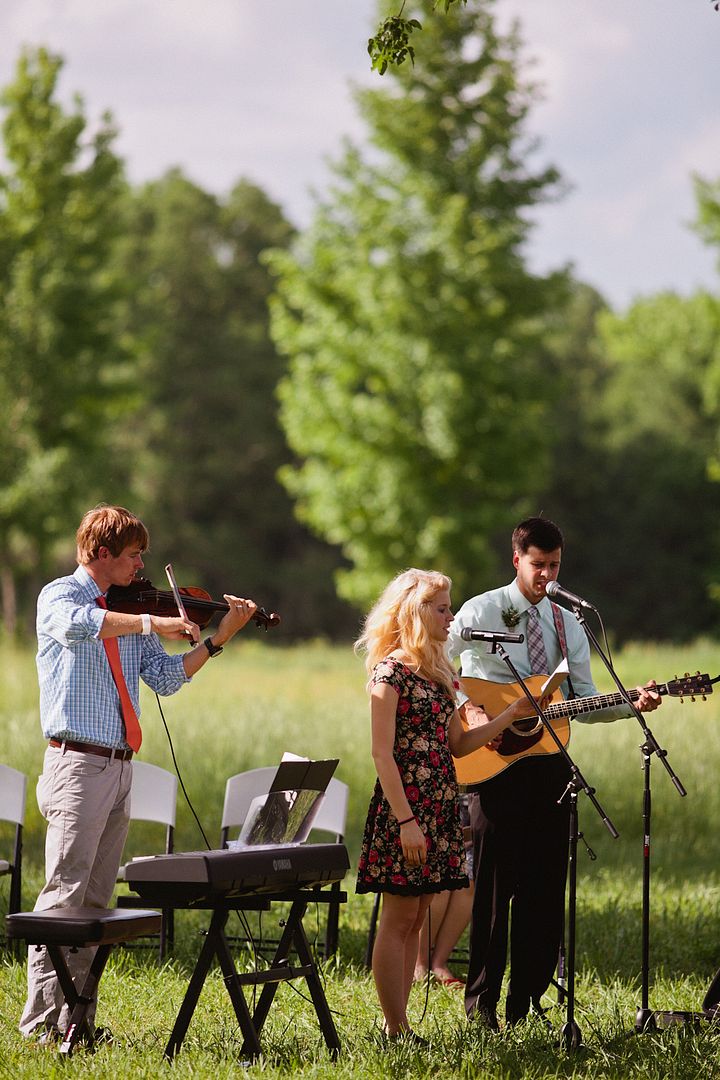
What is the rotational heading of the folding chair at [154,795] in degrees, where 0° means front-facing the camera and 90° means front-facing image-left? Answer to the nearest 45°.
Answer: approximately 45°

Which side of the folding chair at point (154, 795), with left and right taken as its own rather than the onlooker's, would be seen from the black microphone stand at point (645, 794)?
left

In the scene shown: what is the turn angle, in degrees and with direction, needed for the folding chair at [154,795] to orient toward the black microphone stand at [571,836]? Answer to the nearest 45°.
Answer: approximately 90° to its left

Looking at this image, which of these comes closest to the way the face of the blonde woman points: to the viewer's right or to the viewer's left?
to the viewer's right

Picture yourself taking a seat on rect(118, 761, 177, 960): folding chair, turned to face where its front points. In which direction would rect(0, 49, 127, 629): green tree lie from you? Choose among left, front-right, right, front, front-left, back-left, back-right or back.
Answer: back-right

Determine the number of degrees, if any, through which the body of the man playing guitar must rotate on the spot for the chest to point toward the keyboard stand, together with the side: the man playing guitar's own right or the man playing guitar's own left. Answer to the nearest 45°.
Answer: approximately 90° to the man playing guitar's own right
